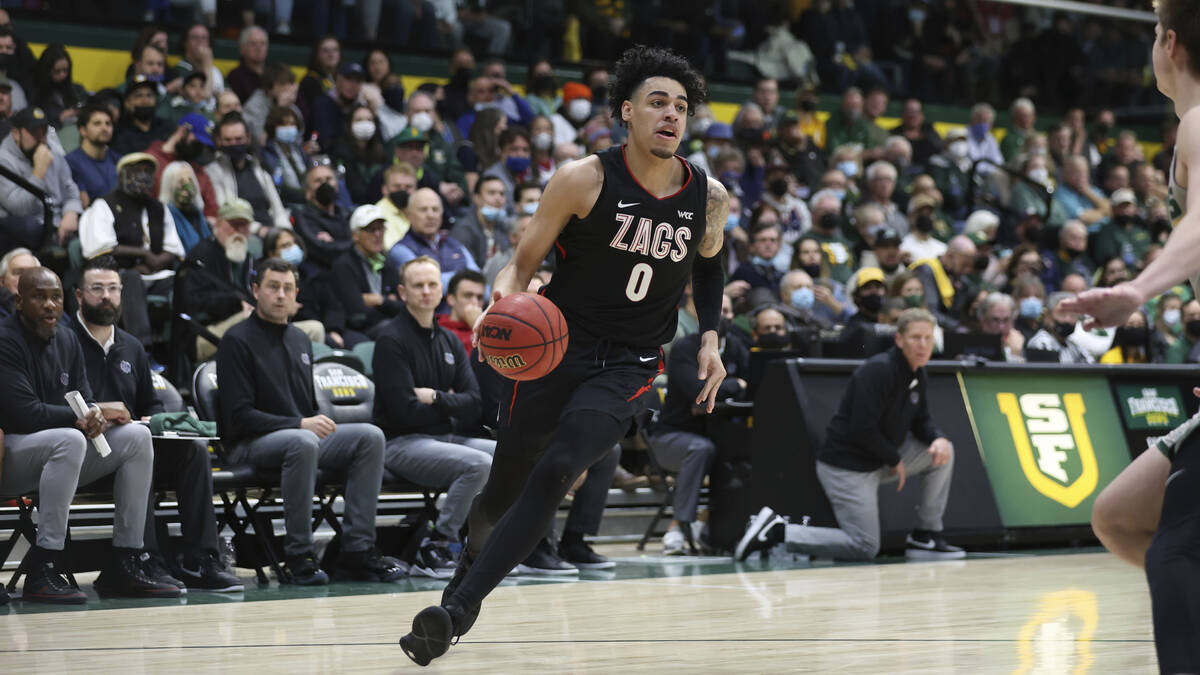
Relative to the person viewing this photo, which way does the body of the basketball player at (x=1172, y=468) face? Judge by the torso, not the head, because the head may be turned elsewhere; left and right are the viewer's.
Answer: facing to the left of the viewer

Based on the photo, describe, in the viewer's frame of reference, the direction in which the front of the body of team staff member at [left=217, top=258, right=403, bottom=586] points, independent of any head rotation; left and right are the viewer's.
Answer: facing the viewer and to the right of the viewer

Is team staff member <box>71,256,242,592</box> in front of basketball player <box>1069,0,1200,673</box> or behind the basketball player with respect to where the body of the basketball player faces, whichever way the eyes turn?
in front

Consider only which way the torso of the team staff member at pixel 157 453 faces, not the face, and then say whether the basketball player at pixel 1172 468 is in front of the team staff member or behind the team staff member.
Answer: in front

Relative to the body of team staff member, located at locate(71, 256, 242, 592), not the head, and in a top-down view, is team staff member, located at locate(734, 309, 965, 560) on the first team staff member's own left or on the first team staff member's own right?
on the first team staff member's own left

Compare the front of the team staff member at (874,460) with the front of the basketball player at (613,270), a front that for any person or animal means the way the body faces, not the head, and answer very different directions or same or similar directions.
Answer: same or similar directions

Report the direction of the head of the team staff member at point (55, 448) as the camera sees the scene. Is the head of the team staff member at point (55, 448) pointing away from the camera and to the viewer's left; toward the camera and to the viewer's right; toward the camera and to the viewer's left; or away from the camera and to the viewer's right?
toward the camera and to the viewer's right

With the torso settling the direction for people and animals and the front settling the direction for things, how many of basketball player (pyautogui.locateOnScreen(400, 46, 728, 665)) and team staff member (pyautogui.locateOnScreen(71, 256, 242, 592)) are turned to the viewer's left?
0

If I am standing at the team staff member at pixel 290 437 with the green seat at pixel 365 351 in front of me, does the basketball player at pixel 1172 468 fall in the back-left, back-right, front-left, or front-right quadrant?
back-right

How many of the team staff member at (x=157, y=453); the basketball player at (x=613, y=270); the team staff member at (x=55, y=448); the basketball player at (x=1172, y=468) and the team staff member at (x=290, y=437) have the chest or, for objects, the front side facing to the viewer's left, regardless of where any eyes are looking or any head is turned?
1

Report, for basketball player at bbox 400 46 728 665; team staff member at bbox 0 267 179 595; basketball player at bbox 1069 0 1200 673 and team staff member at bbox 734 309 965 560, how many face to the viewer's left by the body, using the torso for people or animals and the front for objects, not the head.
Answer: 1

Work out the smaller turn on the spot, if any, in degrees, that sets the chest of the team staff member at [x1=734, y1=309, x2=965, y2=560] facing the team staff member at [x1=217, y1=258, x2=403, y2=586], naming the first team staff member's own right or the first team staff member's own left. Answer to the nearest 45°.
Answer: approximately 90° to the first team staff member's own right

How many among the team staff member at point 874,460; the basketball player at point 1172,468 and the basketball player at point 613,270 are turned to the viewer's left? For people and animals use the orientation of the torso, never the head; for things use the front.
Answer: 1

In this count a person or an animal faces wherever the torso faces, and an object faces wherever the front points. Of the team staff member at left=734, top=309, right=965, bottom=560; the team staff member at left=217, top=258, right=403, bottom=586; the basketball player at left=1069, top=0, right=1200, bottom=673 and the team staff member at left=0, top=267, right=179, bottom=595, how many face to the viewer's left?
1

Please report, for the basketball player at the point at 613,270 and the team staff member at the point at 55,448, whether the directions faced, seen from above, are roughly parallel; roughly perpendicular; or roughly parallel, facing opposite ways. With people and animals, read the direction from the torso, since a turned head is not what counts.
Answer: roughly parallel
